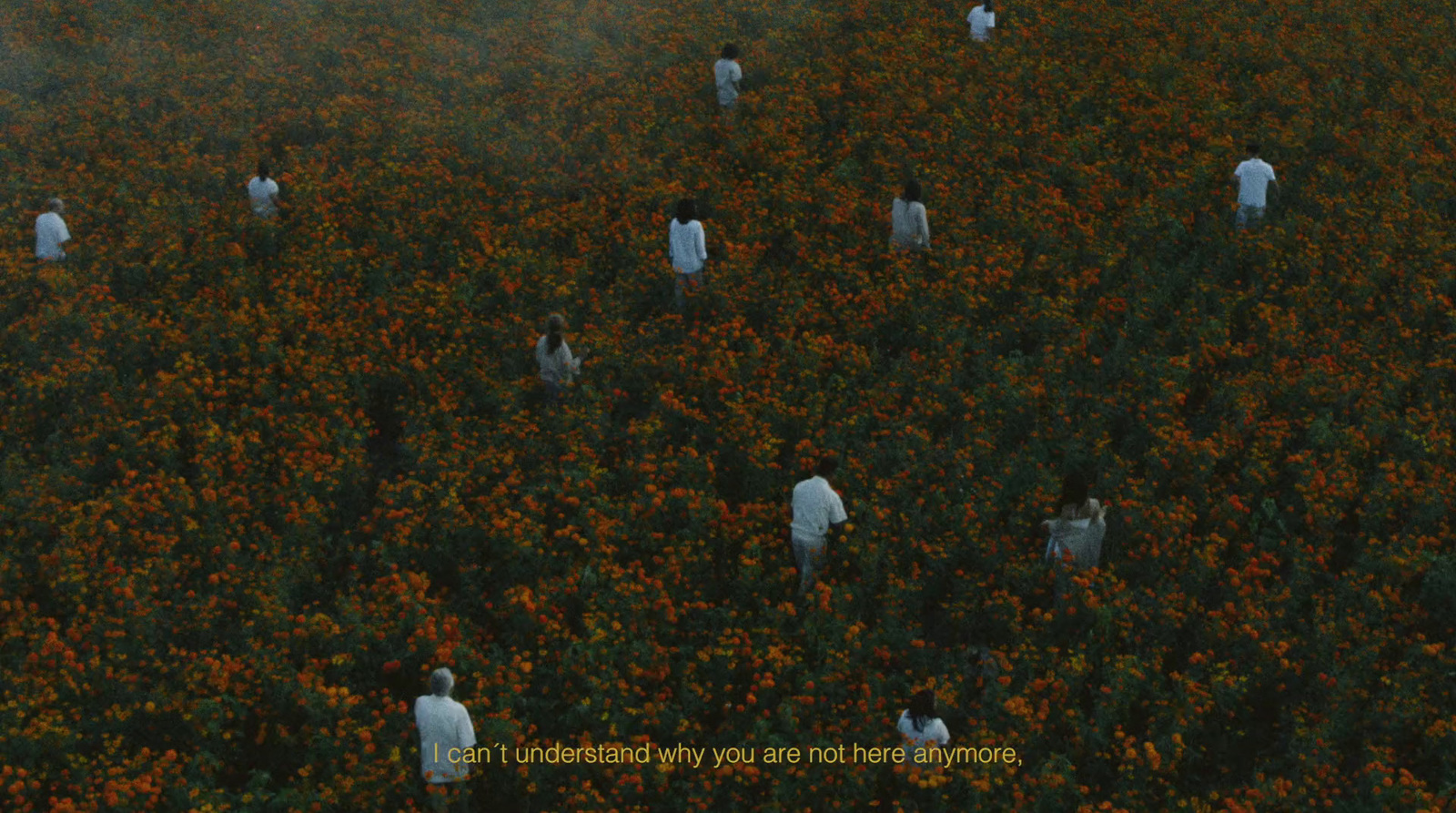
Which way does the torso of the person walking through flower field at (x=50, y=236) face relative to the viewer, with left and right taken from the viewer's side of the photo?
facing away from the viewer and to the right of the viewer

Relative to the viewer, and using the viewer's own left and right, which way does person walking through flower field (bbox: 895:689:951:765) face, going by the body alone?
facing away from the viewer

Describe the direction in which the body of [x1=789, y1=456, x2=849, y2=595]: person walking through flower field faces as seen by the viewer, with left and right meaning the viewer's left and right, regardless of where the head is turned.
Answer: facing away from the viewer and to the right of the viewer

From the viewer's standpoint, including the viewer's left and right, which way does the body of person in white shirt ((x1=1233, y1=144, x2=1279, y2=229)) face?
facing away from the viewer

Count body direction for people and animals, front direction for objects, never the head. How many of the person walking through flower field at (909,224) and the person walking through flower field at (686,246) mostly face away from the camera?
2

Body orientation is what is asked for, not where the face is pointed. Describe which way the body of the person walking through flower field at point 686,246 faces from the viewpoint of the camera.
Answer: away from the camera

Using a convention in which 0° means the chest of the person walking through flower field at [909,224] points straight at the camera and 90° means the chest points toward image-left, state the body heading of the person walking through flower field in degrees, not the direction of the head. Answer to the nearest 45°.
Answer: approximately 180°

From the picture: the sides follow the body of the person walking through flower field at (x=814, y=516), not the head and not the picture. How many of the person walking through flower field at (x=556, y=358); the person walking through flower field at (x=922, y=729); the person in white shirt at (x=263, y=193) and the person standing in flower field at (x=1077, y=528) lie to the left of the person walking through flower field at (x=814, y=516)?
2

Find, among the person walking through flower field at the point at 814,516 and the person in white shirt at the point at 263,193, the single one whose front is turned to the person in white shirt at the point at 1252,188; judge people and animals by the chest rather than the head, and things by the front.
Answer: the person walking through flower field

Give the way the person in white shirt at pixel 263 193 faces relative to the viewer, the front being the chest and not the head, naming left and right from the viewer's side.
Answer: facing away from the viewer

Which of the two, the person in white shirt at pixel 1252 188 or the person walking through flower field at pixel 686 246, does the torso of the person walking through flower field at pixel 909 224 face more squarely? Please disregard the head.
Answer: the person in white shirt

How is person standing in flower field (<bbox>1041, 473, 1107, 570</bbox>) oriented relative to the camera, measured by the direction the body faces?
away from the camera
